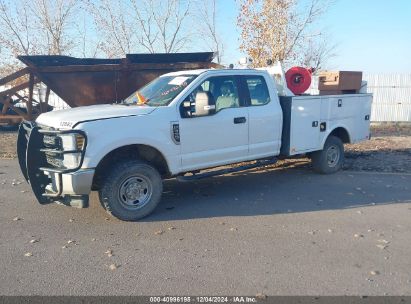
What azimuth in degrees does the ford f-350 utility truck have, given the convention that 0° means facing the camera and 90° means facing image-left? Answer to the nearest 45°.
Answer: approximately 45°

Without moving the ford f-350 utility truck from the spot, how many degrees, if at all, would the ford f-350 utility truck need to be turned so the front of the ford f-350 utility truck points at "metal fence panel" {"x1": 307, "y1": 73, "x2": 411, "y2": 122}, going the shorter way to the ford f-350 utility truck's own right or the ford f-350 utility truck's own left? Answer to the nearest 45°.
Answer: approximately 180°
